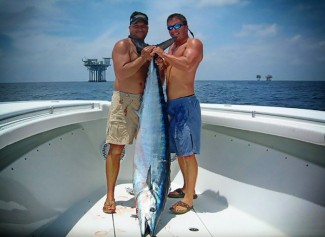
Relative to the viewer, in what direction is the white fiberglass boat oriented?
away from the camera

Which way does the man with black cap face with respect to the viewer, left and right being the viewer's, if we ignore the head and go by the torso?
facing the viewer and to the right of the viewer

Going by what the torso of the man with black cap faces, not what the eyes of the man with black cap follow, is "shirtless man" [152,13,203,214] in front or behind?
in front

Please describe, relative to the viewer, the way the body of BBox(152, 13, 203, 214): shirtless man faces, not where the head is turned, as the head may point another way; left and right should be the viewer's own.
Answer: facing the viewer and to the left of the viewer

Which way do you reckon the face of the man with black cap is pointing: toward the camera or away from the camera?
toward the camera

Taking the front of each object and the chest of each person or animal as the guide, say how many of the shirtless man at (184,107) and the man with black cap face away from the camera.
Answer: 0
